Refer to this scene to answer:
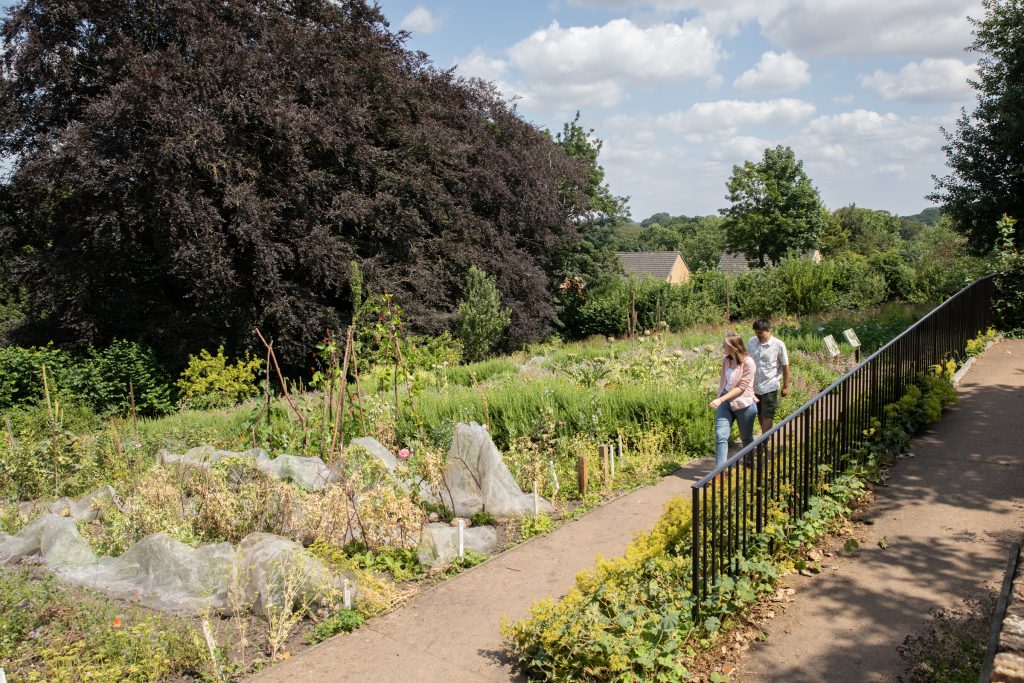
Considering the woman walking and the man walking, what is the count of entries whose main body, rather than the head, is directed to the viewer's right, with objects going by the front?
0

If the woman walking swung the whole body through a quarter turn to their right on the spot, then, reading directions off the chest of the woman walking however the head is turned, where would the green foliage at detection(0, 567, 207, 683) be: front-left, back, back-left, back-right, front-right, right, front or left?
left

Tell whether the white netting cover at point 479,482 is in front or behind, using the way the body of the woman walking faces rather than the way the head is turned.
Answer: in front

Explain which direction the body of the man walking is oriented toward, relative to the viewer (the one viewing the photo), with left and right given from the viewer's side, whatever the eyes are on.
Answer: facing the viewer and to the left of the viewer

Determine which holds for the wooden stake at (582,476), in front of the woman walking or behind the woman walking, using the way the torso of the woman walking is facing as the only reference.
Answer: in front

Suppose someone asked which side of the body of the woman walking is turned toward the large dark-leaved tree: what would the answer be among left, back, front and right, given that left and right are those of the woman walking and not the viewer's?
right

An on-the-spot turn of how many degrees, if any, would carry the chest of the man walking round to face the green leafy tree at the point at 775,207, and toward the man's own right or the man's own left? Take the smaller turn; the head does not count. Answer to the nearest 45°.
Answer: approximately 135° to the man's own right

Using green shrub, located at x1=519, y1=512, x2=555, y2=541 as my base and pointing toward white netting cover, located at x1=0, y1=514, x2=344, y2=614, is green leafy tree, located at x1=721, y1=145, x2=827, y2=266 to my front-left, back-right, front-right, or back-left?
back-right

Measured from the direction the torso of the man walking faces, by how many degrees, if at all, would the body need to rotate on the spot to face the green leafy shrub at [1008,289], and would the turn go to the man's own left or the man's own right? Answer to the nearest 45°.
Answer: approximately 180°

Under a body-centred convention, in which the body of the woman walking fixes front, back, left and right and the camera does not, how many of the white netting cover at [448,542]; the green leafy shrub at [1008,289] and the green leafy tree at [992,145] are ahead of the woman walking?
1

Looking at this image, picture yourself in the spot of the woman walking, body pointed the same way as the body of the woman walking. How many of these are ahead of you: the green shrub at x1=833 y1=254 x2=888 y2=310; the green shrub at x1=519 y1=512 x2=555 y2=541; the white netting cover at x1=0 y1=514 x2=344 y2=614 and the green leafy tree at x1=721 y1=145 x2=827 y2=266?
2

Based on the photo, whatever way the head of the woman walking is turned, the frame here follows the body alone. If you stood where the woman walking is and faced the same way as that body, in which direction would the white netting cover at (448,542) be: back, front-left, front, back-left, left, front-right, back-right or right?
front

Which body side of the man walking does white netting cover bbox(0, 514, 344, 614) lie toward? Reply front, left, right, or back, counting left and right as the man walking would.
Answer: front

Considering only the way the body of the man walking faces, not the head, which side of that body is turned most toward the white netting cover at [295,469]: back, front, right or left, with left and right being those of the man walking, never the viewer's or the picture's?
front

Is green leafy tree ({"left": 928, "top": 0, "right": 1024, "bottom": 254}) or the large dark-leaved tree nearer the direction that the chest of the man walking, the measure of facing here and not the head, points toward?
the large dark-leaved tree
